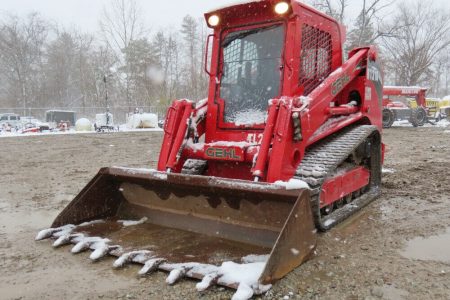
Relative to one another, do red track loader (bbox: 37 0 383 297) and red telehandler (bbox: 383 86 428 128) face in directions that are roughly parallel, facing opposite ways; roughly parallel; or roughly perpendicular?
roughly perpendicular

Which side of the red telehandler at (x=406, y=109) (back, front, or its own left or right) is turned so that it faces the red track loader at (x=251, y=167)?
left

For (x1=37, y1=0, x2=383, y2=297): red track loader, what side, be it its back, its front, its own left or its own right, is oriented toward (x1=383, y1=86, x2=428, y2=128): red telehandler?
back

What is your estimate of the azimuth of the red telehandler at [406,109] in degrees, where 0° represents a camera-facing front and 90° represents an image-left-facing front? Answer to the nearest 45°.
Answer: approximately 90°

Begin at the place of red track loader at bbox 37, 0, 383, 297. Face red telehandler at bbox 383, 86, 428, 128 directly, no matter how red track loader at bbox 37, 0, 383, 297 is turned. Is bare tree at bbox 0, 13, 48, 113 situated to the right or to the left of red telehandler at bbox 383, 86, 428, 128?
left

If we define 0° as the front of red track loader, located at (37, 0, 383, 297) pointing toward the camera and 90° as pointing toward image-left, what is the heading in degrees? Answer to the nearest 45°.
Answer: approximately 45°

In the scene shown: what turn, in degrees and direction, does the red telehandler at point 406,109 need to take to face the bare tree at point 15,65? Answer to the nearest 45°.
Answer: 0° — it already faces it

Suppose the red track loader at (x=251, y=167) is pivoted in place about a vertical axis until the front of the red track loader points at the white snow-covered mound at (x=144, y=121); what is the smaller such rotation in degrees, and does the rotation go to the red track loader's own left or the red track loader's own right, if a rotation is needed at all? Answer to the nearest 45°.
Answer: approximately 135° to the red track loader's own right

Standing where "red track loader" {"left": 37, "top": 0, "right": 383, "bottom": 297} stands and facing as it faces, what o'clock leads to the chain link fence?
The chain link fence is roughly at 4 o'clock from the red track loader.
